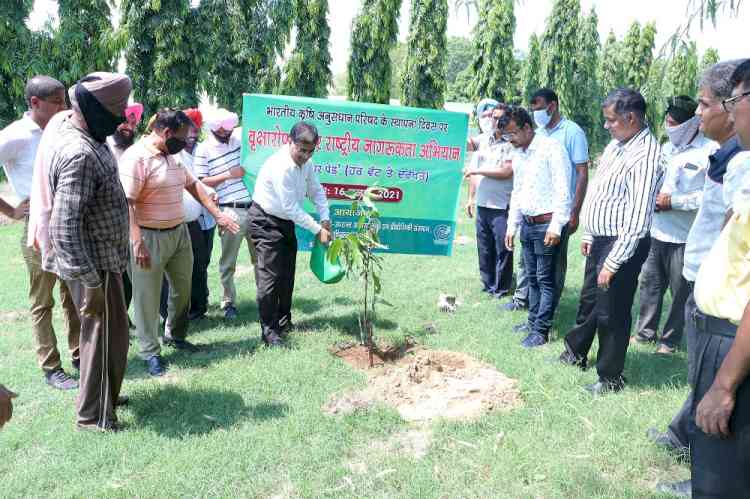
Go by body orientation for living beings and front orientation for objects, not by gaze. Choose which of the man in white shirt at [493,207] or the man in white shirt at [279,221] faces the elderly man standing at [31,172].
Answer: the man in white shirt at [493,207]

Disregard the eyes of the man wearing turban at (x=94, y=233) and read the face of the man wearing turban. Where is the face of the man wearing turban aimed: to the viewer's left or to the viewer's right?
to the viewer's right

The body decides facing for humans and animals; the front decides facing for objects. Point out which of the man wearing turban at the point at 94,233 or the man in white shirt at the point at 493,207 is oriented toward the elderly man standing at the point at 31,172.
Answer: the man in white shirt

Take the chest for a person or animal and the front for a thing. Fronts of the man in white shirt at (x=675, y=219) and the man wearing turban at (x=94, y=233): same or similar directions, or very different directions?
very different directions

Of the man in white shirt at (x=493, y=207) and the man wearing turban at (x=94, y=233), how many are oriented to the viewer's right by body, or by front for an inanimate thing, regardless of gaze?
1

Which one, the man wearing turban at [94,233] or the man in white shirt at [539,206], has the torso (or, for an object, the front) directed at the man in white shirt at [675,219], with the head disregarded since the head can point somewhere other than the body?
the man wearing turban

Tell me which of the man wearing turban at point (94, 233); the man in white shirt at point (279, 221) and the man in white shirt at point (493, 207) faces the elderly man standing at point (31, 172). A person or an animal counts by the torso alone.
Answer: the man in white shirt at point (493, 207)

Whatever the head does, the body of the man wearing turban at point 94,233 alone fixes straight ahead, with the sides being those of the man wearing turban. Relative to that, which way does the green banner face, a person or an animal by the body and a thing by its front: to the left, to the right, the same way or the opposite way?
to the right

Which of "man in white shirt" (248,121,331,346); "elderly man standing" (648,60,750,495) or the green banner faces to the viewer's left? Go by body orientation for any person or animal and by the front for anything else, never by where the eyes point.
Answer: the elderly man standing

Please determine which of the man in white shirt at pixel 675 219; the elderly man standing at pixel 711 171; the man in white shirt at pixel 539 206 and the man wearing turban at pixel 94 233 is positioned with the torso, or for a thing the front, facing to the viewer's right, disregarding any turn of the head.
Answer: the man wearing turban

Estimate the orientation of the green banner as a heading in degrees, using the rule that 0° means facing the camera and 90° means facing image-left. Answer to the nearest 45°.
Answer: approximately 0°

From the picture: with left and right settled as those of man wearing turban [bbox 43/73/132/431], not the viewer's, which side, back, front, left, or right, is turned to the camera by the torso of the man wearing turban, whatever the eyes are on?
right

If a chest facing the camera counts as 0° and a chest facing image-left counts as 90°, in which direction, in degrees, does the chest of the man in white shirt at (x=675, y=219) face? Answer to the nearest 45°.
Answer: approximately 45°

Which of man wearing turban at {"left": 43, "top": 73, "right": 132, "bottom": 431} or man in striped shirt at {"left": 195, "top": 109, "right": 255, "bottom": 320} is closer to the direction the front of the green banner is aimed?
the man wearing turban
